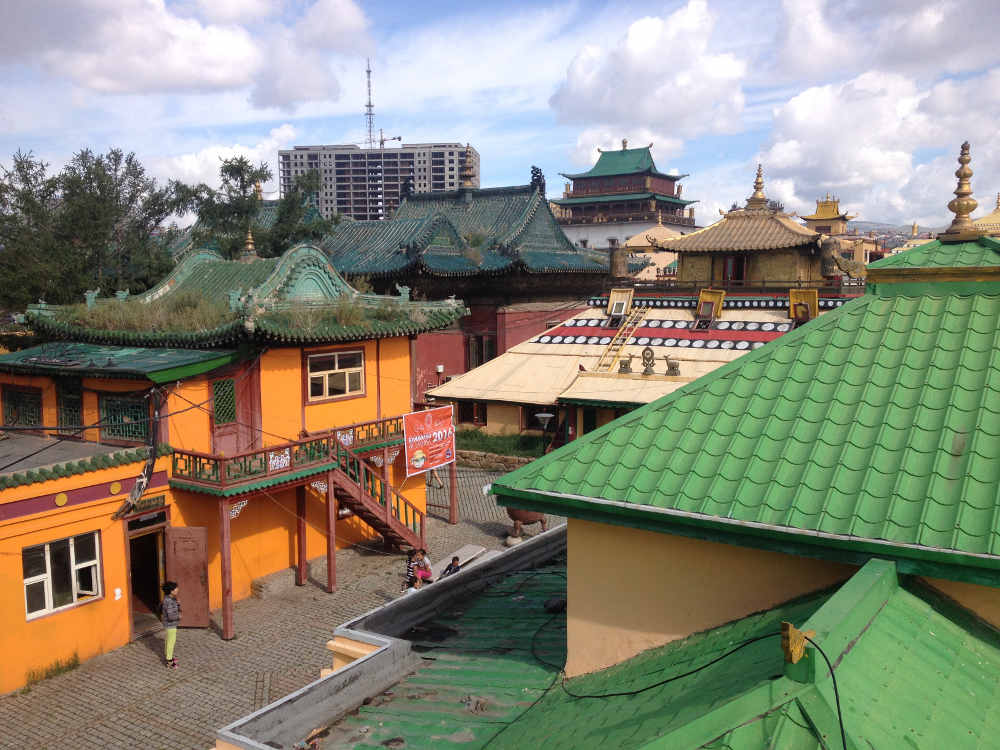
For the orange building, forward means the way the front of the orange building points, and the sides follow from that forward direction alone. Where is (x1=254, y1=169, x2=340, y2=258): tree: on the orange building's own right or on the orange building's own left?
on the orange building's own left

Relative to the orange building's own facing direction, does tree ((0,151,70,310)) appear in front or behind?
behind

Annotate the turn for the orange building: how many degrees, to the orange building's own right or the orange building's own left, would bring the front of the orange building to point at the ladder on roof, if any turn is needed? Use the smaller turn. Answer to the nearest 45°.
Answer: approximately 90° to the orange building's own left

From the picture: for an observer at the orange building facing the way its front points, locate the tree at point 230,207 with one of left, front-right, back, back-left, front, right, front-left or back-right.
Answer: back-left

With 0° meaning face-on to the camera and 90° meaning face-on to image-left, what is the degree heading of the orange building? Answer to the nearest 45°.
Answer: approximately 315°

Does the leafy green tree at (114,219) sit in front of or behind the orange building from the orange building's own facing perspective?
behind

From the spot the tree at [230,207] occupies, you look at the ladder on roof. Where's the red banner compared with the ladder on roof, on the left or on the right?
right
